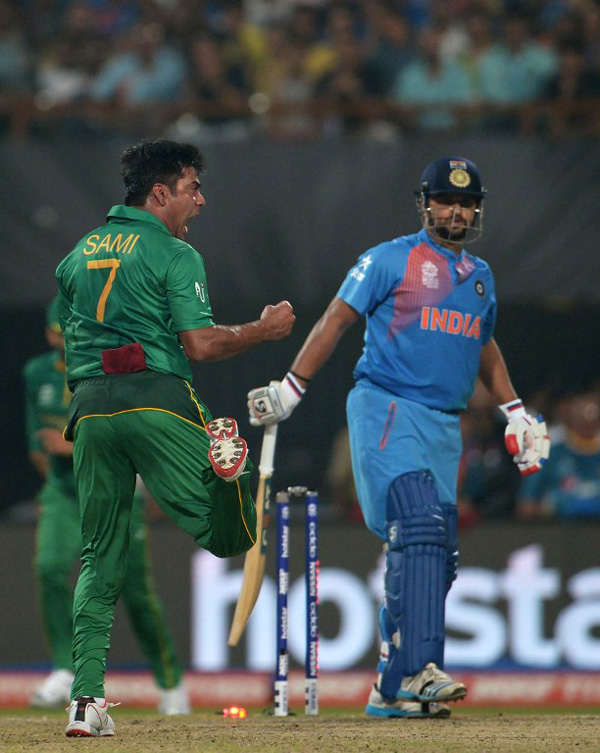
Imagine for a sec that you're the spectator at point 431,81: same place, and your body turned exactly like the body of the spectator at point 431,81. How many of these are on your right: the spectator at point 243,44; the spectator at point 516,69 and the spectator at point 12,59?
2

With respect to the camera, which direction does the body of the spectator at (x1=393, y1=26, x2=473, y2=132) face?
toward the camera

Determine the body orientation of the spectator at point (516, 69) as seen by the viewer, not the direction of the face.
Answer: toward the camera

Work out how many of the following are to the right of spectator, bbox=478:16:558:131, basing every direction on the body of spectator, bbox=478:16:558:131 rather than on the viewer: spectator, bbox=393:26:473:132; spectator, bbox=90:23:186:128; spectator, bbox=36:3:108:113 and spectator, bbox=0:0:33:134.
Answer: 4

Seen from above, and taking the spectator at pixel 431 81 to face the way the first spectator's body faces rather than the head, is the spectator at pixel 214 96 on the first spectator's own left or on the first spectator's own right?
on the first spectator's own right

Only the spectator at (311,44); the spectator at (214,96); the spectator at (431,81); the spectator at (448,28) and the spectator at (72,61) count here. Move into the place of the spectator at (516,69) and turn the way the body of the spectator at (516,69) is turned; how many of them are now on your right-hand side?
5

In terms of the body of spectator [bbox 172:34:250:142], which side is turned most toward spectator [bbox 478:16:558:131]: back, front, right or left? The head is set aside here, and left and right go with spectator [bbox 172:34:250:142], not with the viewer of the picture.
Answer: left

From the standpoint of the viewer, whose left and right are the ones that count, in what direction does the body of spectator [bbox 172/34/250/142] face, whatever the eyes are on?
facing the viewer

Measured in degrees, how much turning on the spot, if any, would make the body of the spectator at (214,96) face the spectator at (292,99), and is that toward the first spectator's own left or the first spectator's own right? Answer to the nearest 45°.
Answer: approximately 90° to the first spectator's own left
